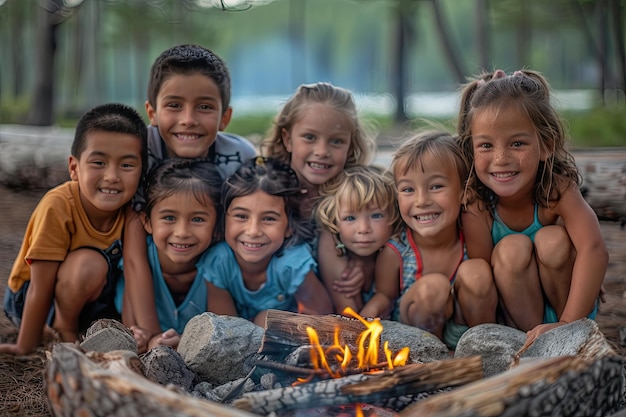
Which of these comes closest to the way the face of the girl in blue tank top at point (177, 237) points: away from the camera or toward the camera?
toward the camera

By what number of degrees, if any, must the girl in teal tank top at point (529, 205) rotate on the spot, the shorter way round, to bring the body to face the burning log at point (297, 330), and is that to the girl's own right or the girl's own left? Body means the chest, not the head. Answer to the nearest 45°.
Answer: approximately 45° to the girl's own right

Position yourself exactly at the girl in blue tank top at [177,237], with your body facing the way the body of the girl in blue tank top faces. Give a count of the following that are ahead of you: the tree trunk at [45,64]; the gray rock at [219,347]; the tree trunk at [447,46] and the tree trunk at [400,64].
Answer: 1

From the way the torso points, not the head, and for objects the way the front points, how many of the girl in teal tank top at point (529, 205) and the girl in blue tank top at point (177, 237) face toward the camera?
2

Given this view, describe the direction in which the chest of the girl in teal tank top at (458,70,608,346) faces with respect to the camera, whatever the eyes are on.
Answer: toward the camera

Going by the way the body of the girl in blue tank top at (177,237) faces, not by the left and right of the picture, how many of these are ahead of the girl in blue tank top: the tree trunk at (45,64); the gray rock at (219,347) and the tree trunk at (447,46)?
1

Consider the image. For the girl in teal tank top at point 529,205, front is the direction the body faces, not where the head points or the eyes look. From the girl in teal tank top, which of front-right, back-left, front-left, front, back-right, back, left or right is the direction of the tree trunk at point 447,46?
back

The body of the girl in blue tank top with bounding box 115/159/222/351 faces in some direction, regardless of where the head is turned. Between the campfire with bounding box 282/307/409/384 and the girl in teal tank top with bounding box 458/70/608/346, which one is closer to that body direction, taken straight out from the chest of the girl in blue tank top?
the campfire

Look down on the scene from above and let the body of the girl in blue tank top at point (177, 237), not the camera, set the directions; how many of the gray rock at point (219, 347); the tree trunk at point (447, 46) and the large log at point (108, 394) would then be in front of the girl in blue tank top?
2

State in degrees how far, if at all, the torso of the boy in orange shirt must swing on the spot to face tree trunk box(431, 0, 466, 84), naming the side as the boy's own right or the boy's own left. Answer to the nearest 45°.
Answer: approximately 90° to the boy's own left

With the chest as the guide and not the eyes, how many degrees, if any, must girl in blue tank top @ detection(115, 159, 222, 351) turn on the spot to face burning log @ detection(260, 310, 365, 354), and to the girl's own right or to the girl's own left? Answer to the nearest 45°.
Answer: approximately 45° to the girl's own left

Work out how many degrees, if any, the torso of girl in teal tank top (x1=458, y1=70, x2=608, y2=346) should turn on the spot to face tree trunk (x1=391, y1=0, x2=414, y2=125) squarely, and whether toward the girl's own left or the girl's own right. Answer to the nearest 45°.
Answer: approximately 180°

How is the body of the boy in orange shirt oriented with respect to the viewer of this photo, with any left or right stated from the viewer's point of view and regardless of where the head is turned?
facing the viewer and to the right of the viewer

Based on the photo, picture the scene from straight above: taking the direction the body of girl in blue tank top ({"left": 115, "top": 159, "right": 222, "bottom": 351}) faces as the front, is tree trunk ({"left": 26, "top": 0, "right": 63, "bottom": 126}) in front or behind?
behind

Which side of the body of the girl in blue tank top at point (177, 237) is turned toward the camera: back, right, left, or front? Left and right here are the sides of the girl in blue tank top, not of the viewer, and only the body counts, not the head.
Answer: front

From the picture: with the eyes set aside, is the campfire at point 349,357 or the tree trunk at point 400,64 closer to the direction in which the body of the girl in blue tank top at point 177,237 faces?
the campfire

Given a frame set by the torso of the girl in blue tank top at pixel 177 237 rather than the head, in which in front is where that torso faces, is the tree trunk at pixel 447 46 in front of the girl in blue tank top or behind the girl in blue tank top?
behind

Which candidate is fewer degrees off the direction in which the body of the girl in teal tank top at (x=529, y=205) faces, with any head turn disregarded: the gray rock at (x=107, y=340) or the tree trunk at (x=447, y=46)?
the gray rock

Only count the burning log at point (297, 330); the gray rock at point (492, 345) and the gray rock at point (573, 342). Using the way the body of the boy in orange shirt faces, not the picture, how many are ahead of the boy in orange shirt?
3
